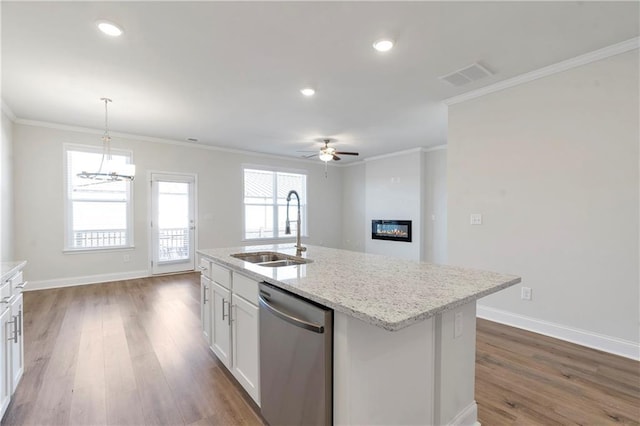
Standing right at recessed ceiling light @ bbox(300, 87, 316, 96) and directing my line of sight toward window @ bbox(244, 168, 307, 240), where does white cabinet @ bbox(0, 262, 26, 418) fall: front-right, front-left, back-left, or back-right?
back-left

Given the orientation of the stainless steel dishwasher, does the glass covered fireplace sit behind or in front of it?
behind

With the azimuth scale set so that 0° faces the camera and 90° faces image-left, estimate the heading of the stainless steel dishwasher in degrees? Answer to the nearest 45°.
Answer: approximately 45°

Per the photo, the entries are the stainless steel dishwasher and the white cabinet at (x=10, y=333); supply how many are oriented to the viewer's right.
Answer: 1

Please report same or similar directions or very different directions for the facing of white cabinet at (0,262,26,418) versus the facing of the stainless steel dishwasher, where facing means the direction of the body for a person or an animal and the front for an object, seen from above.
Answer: very different directions

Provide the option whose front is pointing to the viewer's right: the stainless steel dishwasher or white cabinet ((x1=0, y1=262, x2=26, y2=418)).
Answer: the white cabinet

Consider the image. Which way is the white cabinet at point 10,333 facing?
to the viewer's right
